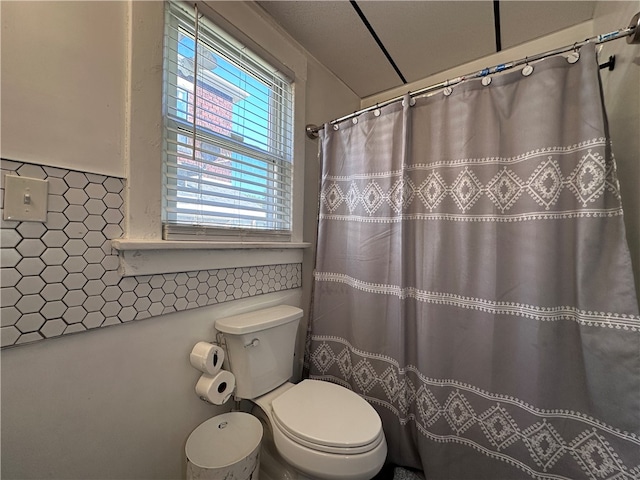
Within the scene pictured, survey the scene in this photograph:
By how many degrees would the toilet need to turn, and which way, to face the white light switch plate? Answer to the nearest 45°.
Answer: approximately 90° to its right

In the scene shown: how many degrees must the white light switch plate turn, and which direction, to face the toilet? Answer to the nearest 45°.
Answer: approximately 90° to its left

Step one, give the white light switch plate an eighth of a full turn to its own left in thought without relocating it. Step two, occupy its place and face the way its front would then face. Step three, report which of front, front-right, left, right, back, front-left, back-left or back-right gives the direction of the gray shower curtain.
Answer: front

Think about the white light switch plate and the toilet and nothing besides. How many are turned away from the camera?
0

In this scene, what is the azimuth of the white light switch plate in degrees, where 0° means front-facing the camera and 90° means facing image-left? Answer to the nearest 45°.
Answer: approximately 0°
